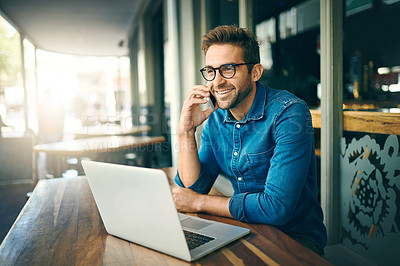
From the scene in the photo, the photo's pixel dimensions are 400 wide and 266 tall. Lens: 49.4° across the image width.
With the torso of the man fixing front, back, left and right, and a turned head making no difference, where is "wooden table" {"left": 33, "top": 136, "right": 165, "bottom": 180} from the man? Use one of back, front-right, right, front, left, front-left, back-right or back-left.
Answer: right

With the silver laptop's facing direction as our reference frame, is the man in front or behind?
in front

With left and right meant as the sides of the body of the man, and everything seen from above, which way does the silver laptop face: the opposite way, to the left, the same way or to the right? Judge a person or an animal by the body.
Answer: the opposite way

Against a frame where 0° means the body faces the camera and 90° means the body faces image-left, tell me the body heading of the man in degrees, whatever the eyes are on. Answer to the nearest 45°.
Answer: approximately 45°

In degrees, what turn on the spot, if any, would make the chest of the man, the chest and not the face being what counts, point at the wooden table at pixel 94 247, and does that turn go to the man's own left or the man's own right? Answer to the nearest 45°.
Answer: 0° — they already face it

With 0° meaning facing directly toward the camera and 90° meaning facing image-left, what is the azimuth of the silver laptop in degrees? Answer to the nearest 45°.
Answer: approximately 225°
